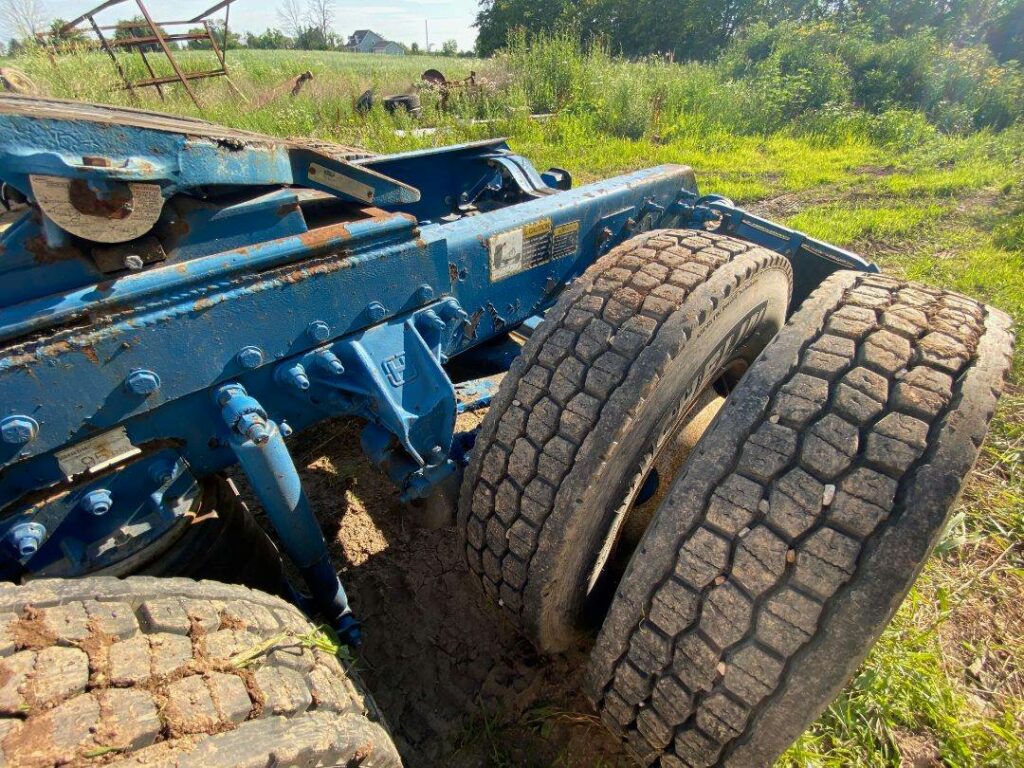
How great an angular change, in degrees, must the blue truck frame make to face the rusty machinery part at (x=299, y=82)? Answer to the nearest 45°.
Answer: approximately 135° to its right

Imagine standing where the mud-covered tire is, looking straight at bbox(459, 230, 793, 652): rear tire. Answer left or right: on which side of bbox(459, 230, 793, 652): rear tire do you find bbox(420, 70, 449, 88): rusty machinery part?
left

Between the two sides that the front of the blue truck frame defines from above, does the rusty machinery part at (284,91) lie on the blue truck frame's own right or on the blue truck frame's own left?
on the blue truck frame's own right

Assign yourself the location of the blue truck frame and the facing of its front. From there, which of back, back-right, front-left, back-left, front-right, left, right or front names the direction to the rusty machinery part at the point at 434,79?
back-right

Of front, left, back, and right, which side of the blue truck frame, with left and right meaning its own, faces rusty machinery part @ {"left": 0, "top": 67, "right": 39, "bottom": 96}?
right

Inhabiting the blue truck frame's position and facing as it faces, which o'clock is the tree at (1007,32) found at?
The tree is roughly at 6 o'clock from the blue truck frame.

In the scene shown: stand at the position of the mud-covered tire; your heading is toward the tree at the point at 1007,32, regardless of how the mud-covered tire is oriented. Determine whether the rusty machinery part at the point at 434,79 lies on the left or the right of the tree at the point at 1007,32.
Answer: left

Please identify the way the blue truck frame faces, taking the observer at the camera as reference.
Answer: facing the viewer and to the left of the viewer
